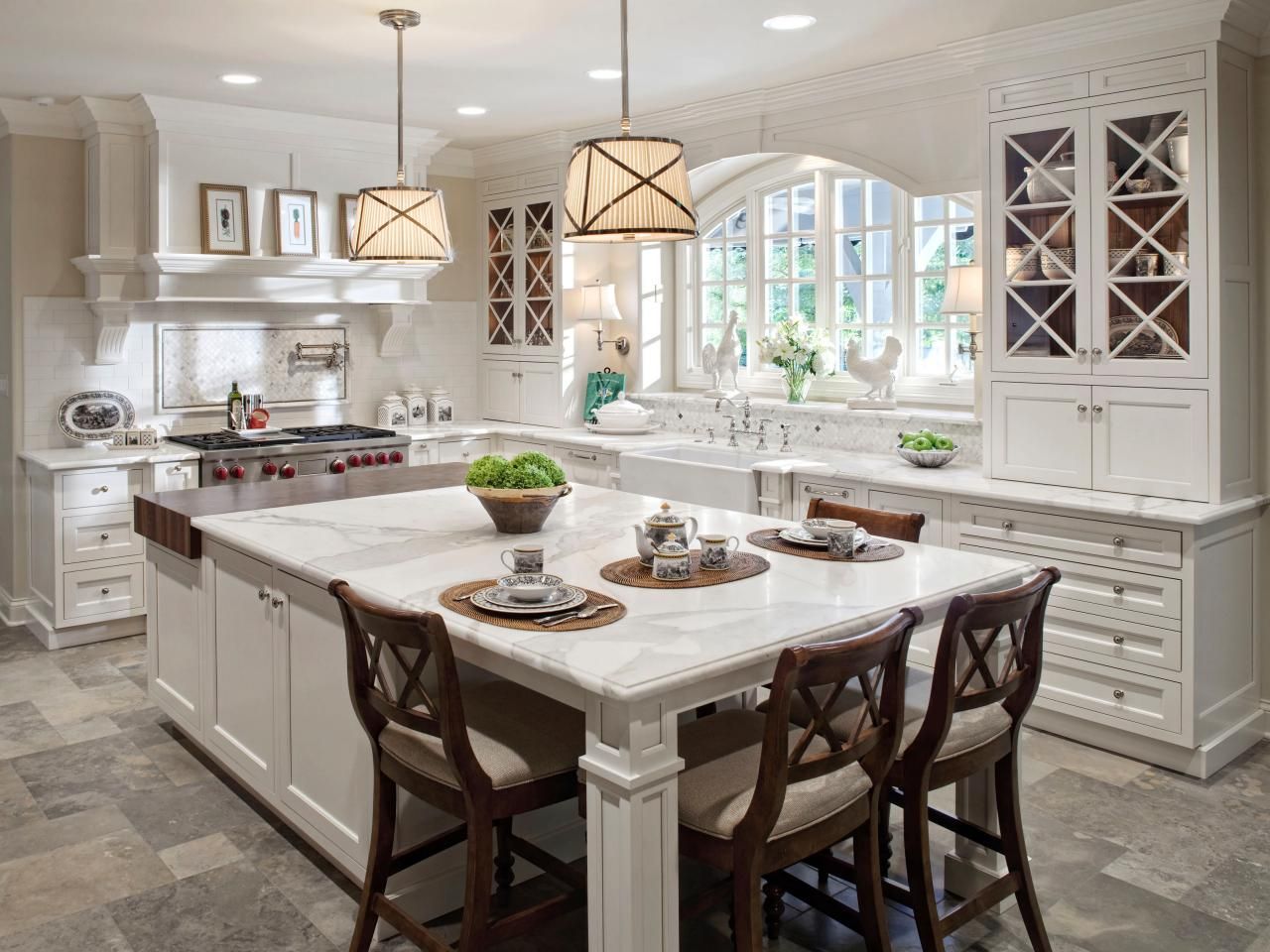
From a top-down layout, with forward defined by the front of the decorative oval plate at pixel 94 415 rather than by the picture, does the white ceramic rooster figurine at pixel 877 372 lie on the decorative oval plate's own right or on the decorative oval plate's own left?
on the decorative oval plate's own left

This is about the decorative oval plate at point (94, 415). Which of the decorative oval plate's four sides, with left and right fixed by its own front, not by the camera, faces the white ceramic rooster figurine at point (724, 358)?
left

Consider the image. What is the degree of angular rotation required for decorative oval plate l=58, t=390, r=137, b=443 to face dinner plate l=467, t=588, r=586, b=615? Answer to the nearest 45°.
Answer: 0° — it already faces it

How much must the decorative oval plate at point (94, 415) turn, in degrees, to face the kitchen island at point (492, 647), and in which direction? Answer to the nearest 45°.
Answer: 0° — it already faces it

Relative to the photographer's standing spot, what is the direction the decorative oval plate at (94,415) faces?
facing the viewer

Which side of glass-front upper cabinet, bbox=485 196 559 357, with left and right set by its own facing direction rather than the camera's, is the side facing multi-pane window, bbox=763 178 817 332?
left

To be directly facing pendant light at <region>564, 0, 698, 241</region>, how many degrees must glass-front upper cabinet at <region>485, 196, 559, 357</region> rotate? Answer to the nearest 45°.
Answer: approximately 45° to its left

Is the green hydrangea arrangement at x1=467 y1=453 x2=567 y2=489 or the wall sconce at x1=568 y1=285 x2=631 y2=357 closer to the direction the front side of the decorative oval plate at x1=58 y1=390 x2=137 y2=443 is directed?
the green hydrangea arrangement

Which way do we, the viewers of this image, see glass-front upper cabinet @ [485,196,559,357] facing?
facing the viewer and to the left of the viewer

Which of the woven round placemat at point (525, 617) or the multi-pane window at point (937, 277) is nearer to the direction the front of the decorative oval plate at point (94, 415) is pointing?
the woven round placemat

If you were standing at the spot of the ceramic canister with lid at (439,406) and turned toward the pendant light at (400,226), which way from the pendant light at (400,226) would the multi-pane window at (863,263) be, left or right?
left

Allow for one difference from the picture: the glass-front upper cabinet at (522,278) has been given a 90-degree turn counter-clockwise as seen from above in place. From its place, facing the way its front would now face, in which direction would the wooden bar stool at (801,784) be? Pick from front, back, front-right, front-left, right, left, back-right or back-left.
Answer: front-right

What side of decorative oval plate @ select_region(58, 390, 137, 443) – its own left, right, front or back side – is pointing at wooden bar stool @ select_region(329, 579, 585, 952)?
front

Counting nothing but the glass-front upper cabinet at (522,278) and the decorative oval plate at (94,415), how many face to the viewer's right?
0
